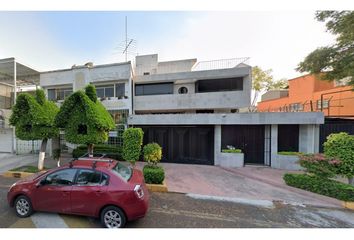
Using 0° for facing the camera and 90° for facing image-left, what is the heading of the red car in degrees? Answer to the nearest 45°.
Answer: approximately 135°

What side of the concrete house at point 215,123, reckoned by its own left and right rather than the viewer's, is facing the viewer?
front

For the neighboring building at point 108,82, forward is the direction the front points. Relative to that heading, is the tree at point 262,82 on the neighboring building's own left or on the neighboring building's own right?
on the neighboring building's own left

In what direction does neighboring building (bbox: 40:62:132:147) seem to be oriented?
toward the camera

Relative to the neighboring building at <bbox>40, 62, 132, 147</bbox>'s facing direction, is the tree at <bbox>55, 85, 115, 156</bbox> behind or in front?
in front

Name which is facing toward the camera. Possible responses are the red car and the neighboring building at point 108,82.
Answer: the neighboring building

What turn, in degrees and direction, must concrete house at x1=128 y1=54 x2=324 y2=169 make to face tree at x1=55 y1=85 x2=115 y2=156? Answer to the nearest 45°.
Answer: approximately 45° to its right

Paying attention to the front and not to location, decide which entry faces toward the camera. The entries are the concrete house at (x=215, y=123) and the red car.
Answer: the concrete house

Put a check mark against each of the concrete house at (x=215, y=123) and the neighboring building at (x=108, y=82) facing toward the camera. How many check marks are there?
2

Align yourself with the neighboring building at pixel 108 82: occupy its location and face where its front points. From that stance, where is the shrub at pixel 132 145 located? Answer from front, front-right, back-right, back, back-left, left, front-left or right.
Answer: front

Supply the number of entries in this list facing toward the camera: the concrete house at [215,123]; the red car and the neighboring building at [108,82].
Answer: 2

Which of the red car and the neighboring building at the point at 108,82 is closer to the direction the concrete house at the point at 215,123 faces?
the red car

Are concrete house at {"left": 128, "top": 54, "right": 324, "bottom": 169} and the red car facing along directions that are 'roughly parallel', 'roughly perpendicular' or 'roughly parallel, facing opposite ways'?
roughly perpendicular
